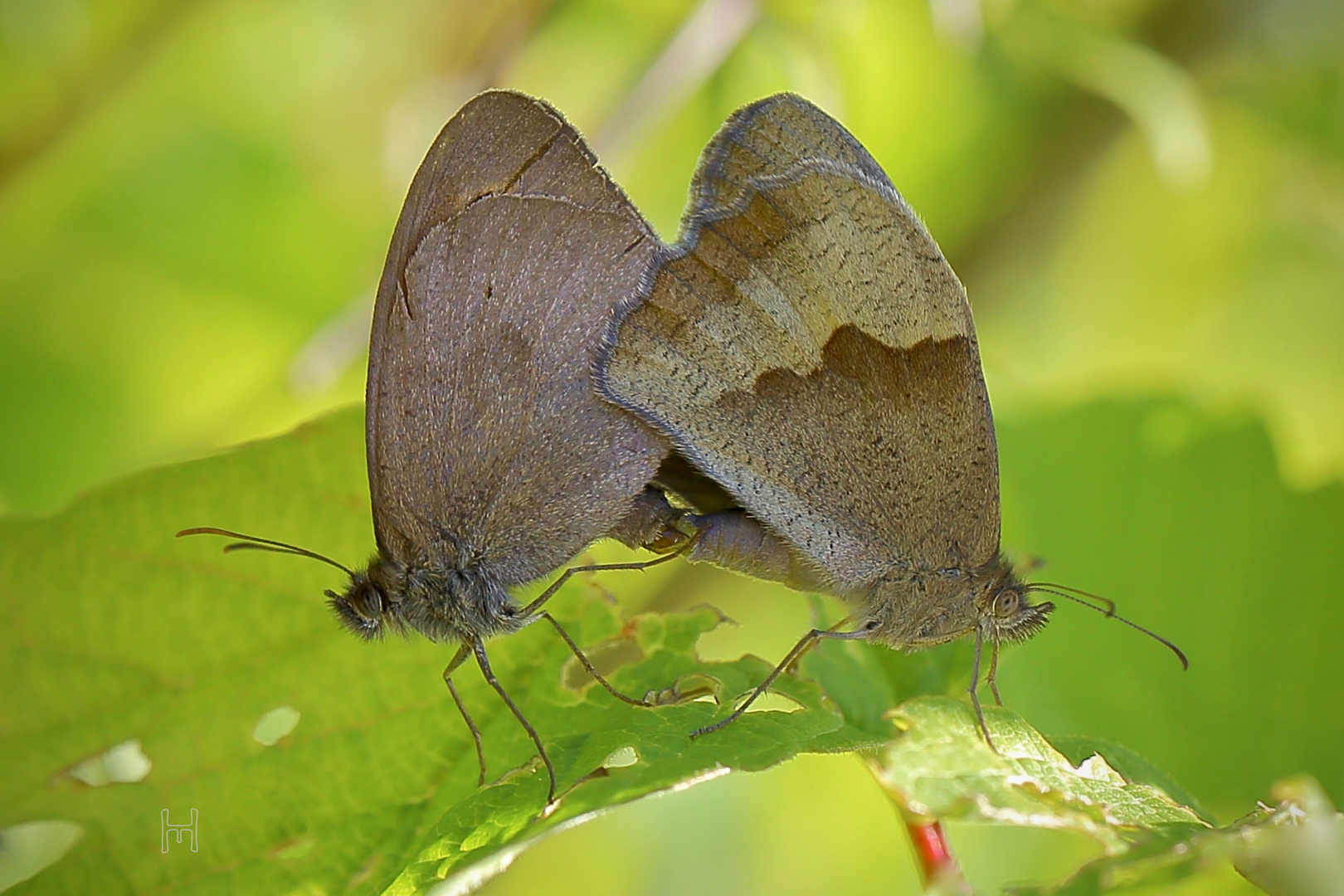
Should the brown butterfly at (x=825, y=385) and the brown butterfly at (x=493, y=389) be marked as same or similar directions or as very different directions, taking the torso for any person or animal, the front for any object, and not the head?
very different directions

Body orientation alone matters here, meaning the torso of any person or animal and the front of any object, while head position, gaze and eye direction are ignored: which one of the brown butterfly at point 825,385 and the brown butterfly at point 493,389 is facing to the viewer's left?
the brown butterfly at point 493,389

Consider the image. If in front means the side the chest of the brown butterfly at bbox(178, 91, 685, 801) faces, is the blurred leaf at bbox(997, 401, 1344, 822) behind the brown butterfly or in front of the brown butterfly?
behind

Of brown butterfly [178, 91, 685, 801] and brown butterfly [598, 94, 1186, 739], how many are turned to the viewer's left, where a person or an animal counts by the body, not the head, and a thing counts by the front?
1

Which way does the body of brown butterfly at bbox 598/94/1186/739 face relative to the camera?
to the viewer's right

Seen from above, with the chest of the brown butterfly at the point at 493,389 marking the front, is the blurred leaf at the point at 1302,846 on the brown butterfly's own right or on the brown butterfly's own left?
on the brown butterfly's own left

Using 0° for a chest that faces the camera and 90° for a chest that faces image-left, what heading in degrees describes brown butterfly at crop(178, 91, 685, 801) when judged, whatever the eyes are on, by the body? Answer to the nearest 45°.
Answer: approximately 90°

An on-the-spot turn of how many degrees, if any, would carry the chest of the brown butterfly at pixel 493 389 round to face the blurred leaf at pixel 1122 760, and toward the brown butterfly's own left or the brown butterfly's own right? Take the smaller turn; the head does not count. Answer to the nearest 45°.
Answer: approximately 135° to the brown butterfly's own left

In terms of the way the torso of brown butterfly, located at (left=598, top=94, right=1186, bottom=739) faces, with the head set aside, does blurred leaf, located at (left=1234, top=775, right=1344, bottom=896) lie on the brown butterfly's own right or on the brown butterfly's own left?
on the brown butterfly's own right
